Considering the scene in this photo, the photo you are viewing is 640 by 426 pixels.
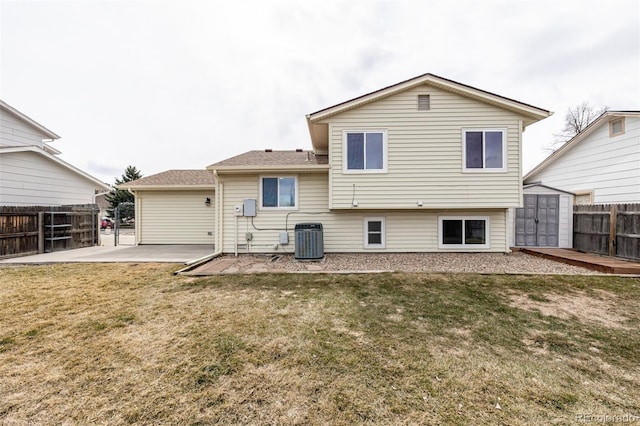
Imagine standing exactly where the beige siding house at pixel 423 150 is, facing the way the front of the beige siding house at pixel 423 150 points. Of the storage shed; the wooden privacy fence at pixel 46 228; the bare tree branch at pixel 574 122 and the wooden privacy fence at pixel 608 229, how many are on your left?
1

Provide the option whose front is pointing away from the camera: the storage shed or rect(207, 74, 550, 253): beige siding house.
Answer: the beige siding house

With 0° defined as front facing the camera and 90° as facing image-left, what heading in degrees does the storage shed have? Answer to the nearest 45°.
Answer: approximately 0°

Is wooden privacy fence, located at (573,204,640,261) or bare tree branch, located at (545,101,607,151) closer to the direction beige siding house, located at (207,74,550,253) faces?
the bare tree branch

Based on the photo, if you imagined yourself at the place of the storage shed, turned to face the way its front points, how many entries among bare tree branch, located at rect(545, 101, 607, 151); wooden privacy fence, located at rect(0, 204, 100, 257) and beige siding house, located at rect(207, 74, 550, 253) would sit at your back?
1

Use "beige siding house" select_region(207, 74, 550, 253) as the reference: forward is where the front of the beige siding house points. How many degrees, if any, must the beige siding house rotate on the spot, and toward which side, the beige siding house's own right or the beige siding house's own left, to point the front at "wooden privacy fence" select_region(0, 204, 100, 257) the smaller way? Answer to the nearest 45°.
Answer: approximately 90° to the beige siding house's own left

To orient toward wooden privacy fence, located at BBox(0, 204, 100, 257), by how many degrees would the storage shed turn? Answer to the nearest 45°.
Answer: approximately 45° to its right

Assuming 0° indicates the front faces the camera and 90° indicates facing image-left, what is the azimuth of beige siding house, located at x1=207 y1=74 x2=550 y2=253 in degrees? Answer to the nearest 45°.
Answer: approximately 180°

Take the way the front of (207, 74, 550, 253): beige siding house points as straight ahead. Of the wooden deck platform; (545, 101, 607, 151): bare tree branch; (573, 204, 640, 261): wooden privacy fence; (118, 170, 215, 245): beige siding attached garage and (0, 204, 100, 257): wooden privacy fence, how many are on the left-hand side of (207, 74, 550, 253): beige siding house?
2

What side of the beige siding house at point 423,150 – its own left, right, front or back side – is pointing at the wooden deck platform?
right

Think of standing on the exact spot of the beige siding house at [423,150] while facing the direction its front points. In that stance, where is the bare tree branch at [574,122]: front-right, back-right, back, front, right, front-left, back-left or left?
front-right

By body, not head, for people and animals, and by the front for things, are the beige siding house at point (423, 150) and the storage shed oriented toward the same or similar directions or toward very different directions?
very different directions

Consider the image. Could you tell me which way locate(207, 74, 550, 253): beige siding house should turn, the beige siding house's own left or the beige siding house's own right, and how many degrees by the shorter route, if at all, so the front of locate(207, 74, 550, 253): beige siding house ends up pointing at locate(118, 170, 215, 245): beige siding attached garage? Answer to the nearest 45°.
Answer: approximately 90° to the beige siding house's own left

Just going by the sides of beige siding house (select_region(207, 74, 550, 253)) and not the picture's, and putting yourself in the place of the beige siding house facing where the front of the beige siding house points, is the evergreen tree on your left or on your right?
on your left
